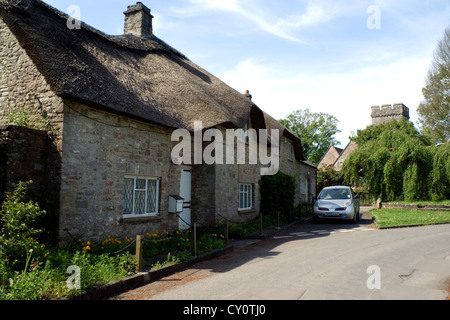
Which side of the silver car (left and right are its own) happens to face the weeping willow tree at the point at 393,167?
back

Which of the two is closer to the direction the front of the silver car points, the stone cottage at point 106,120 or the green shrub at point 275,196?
the stone cottage

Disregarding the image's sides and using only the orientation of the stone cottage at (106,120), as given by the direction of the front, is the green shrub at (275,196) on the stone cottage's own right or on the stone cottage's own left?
on the stone cottage's own left

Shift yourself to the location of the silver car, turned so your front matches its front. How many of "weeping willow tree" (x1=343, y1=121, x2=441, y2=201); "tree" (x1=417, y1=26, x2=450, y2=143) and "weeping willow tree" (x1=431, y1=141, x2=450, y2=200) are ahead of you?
0

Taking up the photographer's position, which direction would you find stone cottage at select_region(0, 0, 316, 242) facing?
facing the viewer and to the right of the viewer

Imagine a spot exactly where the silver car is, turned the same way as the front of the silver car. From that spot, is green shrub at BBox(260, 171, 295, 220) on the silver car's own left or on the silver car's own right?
on the silver car's own right

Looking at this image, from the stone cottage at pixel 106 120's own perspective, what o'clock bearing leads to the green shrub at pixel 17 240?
The green shrub is roughly at 2 o'clock from the stone cottage.

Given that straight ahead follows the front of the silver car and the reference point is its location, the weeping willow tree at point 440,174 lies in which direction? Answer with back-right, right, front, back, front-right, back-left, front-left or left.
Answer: back-left

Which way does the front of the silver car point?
toward the camera

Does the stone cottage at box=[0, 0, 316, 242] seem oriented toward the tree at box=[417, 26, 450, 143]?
no

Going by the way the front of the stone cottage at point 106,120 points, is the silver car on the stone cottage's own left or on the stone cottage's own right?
on the stone cottage's own left

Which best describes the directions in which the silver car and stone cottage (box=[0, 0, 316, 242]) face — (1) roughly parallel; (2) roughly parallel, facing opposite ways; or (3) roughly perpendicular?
roughly perpendicular

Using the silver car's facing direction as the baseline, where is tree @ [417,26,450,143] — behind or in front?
behind

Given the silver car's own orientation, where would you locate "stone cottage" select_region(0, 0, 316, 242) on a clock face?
The stone cottage is roughly at 1 o'clock from the silver car.

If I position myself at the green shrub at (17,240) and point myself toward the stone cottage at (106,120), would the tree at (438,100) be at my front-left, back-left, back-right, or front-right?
front-right

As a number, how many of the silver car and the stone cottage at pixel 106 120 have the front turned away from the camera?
0
